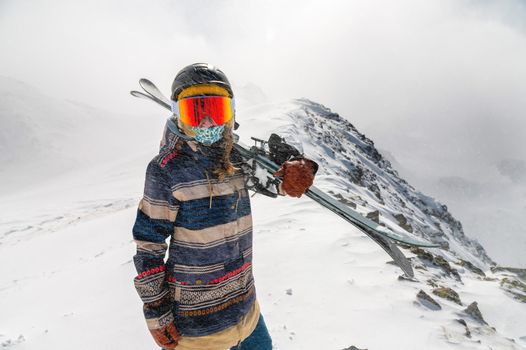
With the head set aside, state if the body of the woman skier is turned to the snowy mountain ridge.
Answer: no

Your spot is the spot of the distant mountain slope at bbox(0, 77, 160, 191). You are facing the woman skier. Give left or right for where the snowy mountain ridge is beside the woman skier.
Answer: left

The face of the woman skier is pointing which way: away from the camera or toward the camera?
toward the camera

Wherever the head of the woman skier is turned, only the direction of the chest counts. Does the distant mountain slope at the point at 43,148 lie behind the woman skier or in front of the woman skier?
behind
